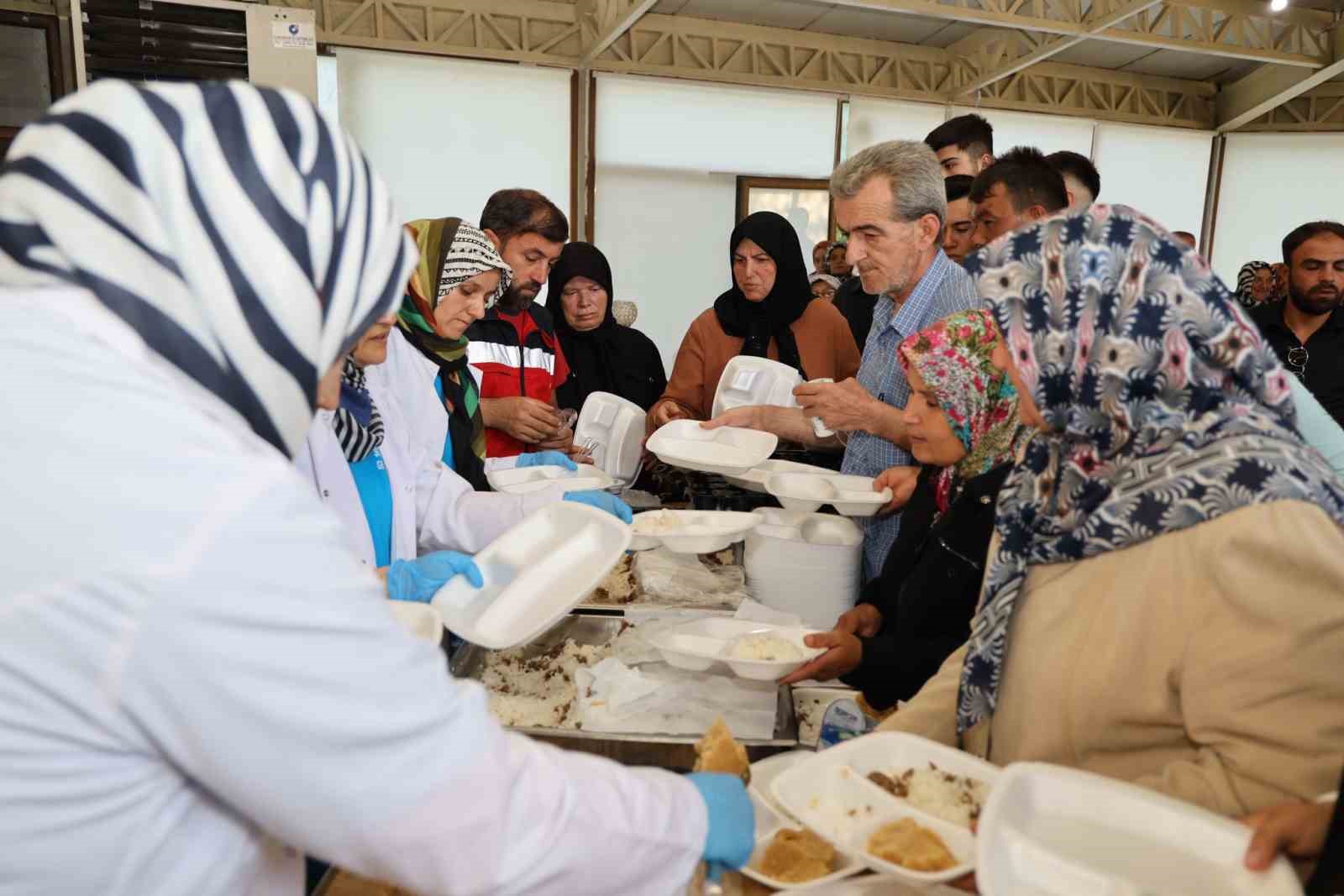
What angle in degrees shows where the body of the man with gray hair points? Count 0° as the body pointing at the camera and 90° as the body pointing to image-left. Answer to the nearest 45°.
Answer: approximately 45°

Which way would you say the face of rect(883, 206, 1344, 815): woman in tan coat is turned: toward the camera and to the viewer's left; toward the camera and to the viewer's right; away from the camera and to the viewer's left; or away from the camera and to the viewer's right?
away from the camera and to the viewer's left

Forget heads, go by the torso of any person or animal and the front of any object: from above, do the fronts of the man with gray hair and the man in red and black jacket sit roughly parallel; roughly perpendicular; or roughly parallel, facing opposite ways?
roughly perpendicular

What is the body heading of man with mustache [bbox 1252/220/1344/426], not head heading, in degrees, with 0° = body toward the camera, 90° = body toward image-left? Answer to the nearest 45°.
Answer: approximately 0°

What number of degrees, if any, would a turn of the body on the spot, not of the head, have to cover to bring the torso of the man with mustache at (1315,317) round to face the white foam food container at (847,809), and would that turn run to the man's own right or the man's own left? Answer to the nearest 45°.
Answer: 0° — they already face it
